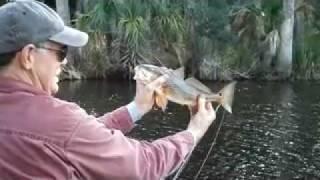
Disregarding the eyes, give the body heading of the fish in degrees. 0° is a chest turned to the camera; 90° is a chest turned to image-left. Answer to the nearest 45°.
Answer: approximately 90°

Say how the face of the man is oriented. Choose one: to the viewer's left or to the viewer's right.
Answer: to the viewer's right

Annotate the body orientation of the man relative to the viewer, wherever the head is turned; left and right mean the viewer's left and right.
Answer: facing away from the viewer and to the right of the viewer
